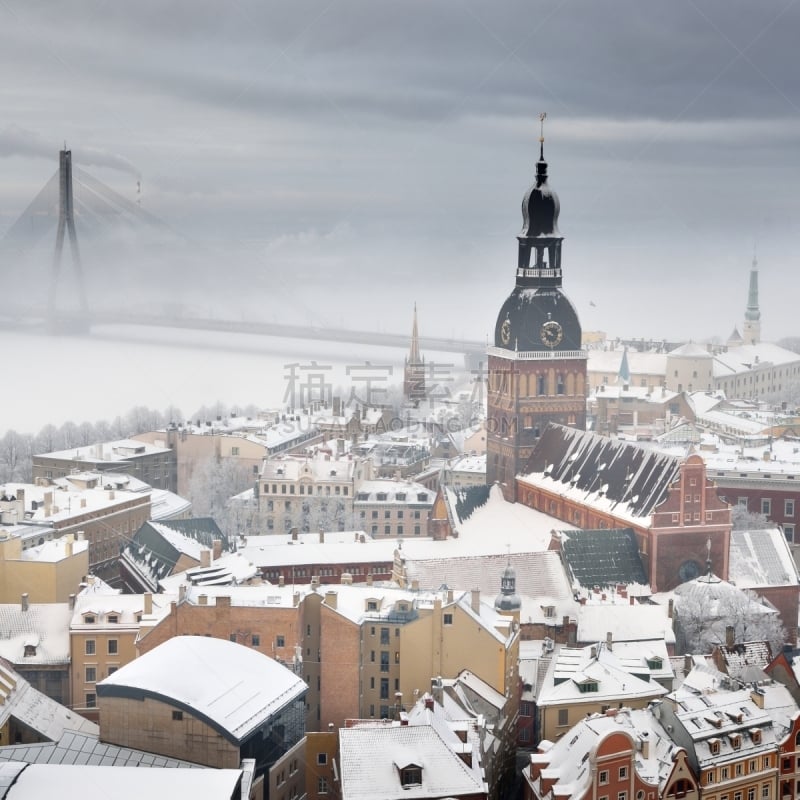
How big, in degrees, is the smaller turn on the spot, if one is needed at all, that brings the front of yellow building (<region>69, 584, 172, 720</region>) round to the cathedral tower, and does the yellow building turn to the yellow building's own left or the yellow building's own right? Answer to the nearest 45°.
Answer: approximately 135° to the yellow building's own left

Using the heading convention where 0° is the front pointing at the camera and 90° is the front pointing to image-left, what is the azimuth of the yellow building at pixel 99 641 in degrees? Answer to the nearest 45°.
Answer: approximately 0°

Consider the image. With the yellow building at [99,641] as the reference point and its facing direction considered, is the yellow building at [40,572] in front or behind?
behind

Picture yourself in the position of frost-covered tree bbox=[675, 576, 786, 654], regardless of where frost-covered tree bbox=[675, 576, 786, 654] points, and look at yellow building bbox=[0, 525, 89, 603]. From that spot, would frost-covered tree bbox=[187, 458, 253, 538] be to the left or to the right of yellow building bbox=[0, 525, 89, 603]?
right

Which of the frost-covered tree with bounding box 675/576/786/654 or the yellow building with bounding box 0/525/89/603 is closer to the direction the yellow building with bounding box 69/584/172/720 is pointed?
the frost-covered tree

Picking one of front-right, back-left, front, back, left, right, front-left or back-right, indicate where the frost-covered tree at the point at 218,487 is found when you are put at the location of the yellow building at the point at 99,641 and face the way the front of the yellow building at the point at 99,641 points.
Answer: back

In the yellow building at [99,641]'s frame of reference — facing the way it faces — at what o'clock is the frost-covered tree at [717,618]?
The frost-covered tree is roughly at 9 o'clock from the yellow building.

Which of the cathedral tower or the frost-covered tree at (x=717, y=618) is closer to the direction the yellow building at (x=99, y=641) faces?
the frost-covered tree
